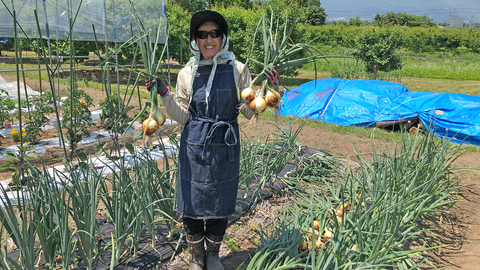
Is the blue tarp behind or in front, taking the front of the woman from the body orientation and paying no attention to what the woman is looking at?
behind

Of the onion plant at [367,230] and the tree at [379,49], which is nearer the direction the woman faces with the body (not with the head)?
the onion plant

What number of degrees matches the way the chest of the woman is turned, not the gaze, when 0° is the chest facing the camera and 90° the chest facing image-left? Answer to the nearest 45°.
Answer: approximately 0°

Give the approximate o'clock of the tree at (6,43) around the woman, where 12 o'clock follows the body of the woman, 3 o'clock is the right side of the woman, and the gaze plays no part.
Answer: The tree is roughly at 5 o'clock from the woman.

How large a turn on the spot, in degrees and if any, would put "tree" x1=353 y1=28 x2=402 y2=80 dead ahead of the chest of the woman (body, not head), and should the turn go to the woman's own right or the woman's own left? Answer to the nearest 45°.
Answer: approximately 135° to the woman's own left
